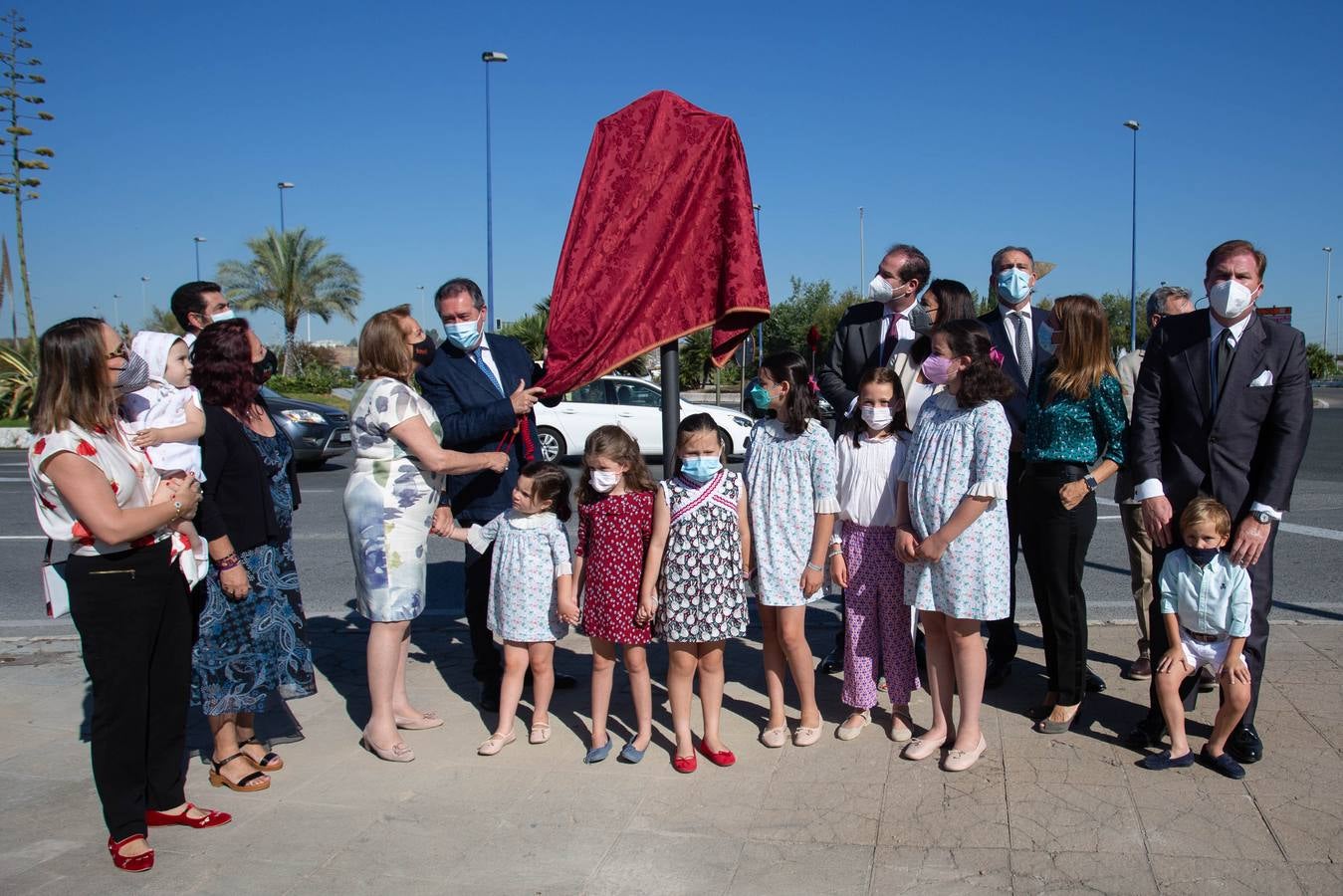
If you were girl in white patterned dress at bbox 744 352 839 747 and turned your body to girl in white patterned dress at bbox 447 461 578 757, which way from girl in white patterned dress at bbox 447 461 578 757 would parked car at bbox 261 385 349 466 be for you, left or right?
right

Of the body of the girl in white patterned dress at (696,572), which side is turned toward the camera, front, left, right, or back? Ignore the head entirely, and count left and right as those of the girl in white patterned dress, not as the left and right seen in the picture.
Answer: front

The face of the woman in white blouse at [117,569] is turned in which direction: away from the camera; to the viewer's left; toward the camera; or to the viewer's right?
to the viewer's right

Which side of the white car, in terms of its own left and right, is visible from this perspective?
right

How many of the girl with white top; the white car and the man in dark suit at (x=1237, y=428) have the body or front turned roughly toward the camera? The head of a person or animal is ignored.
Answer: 2

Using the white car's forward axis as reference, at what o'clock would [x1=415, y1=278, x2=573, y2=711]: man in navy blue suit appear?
The man in navy blue suit is roughly at 3 o'clock from the white car.

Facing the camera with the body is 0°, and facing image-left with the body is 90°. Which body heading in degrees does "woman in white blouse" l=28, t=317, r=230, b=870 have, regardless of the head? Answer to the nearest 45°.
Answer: approximately 315°

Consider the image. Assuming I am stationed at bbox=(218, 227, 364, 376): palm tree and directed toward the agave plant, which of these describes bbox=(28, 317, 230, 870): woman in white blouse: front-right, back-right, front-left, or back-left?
front-left

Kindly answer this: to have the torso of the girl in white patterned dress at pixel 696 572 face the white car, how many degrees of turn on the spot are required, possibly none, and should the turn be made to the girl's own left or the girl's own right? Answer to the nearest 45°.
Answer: approximately 180°

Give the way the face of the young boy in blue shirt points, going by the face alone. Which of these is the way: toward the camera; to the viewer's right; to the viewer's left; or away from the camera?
toward the camera

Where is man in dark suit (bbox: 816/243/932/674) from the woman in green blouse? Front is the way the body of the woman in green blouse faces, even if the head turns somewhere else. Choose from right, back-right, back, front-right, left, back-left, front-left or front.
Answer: right

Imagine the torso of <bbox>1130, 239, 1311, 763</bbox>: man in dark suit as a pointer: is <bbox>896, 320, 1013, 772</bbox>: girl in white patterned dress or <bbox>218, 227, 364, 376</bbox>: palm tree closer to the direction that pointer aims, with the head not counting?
the girl in white patterned dress

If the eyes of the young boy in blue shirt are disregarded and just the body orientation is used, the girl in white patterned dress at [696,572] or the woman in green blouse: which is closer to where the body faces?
the girl in white patterned dress

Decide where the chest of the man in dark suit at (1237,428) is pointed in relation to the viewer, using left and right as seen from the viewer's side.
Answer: facing the viewer
